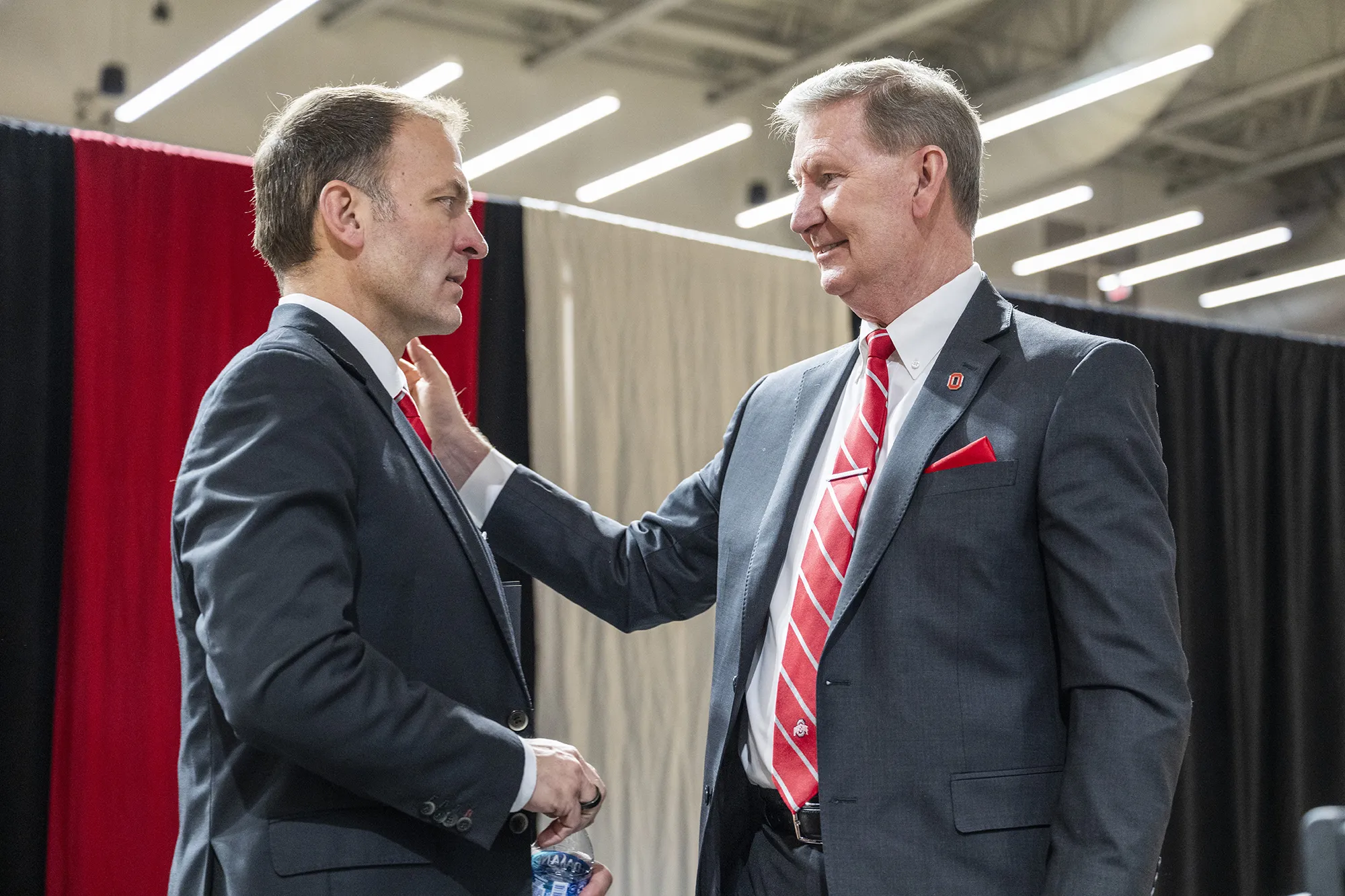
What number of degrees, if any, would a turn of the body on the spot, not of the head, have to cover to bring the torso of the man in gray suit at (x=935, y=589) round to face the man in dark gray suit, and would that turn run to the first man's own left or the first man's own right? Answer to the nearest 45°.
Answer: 0° — they already face them

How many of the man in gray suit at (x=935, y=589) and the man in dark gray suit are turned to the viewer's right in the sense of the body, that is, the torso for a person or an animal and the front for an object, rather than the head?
1

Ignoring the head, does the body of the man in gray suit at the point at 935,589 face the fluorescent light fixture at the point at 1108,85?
no

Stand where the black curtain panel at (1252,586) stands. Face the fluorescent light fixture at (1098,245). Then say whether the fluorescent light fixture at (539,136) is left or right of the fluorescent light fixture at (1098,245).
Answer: left

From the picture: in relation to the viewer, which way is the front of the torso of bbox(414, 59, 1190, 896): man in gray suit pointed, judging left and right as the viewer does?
facing the viewer and to the left of the viewer

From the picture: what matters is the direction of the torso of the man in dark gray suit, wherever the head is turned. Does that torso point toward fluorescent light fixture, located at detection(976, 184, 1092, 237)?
no

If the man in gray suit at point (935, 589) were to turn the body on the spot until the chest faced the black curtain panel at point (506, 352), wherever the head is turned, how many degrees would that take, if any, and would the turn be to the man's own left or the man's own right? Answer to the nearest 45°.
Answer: approximately 90° to the man's own right

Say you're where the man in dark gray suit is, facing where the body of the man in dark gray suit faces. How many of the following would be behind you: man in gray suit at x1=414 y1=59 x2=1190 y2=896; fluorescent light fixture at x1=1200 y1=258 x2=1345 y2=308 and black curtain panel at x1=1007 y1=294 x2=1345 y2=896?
0

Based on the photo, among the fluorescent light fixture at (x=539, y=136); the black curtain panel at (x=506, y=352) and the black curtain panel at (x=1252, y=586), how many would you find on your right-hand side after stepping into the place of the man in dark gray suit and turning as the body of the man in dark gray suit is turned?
0

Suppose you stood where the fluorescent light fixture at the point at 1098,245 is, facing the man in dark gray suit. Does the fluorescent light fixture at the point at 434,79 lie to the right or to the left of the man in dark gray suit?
right

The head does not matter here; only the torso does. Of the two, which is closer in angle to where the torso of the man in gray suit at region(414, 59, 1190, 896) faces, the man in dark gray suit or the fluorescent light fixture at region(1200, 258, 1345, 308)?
the man in dark gray suit

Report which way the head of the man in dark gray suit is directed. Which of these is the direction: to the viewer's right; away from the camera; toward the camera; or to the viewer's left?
to the viewer's right

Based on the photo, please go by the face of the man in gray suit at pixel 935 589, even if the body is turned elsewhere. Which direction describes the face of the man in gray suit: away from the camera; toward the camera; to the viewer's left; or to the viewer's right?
to the viewer's left

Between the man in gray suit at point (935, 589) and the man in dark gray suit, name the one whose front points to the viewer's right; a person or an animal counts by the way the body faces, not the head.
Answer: the man in dark gray suit

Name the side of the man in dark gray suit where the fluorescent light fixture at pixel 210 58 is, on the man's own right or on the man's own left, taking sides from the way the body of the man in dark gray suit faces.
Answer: on the man's own left

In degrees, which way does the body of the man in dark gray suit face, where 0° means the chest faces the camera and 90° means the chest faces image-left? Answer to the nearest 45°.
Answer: approximately 270°
